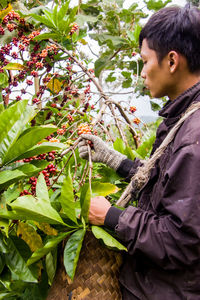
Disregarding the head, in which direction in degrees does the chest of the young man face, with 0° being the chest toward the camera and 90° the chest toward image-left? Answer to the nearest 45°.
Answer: approximately 90°

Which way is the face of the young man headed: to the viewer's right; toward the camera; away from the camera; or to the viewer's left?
to the viewer's left
